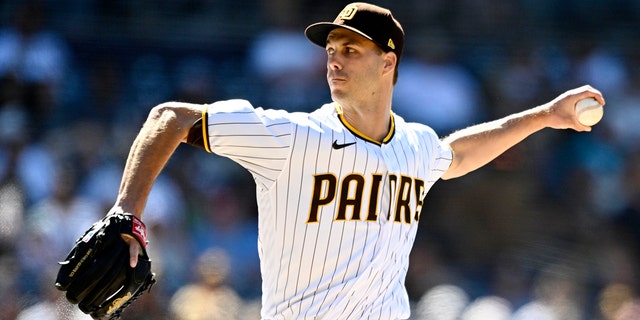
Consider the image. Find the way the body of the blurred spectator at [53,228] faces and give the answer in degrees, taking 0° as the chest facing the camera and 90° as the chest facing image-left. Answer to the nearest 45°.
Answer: approximately 0°

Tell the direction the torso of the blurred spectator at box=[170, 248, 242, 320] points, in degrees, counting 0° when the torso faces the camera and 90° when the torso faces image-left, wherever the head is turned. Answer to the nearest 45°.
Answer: approximately 0°

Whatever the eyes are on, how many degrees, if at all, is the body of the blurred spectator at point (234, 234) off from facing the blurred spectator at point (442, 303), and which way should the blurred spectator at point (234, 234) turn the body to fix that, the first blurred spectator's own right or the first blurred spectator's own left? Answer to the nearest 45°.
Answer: approximately 90° to the first blurred spectator's own left

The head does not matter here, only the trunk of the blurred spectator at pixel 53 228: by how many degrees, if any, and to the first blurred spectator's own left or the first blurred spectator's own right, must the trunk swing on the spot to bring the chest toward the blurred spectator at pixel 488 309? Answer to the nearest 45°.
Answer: approximately 90° to the first blurred spectator's own left

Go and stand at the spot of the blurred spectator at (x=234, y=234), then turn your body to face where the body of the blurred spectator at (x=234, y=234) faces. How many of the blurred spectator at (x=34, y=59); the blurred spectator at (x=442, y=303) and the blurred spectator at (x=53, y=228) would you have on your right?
2

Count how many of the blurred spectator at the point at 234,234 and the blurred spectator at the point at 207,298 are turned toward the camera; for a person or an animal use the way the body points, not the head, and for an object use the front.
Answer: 2

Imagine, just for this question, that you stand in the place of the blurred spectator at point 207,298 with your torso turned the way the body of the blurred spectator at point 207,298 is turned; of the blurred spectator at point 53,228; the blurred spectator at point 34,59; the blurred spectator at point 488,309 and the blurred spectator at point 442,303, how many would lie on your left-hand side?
2
